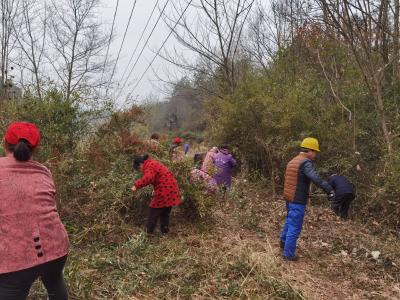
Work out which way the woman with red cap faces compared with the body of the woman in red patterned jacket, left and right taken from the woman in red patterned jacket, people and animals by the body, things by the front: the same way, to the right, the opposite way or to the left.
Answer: to the right

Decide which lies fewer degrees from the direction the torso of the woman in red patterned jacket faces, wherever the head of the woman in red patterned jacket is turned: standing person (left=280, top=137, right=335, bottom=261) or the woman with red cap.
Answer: the woman with red cap

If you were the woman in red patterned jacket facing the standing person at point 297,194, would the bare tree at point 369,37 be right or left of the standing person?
left

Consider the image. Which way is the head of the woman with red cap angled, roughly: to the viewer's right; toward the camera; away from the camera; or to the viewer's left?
away from the camera

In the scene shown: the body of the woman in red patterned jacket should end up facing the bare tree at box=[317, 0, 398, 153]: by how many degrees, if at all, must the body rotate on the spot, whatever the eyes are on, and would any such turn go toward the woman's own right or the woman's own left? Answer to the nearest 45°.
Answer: approximately 180°

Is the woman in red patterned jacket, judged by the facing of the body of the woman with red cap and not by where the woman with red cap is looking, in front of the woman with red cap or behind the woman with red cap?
in front

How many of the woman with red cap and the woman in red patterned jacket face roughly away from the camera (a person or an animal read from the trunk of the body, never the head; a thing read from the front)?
1

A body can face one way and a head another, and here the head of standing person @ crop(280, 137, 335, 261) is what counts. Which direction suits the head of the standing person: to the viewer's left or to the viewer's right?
to the viewer's right

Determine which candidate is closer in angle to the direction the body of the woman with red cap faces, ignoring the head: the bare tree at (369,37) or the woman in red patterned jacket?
the woman in red patterned jacket

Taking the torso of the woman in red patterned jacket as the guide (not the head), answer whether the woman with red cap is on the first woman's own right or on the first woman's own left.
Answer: on the first woman's own left

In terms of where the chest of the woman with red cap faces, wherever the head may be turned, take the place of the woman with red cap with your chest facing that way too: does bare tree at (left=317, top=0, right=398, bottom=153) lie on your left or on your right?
on your right

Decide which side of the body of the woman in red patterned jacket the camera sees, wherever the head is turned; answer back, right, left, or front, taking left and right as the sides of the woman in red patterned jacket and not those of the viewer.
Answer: left

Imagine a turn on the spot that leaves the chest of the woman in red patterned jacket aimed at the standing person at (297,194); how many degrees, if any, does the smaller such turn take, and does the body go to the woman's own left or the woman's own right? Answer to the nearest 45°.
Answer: approximately 135° to the woman's own left

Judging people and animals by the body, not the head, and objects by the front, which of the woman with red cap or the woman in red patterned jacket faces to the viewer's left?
the woman in red patterned jacket

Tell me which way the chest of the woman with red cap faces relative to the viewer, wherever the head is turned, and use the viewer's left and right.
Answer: facing away from the viewer
